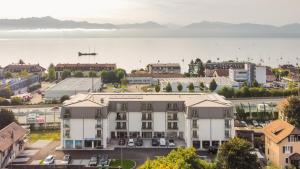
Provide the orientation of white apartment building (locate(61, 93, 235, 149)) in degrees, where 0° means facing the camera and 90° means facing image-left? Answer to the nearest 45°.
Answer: approximately 0°

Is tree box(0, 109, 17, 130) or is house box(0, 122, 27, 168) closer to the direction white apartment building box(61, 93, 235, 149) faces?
the house

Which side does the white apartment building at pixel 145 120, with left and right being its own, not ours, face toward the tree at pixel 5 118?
right

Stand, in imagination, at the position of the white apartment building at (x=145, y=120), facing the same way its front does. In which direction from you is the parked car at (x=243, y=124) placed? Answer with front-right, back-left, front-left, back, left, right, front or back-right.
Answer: back-left

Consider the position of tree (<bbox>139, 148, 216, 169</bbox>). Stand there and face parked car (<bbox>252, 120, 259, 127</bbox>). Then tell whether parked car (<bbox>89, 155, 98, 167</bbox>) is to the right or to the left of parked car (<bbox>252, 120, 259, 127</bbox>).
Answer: left
